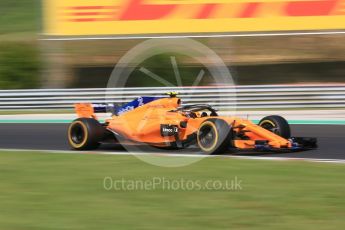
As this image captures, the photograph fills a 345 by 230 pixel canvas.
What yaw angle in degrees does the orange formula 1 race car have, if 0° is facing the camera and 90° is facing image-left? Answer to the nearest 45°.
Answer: approximately 315°
